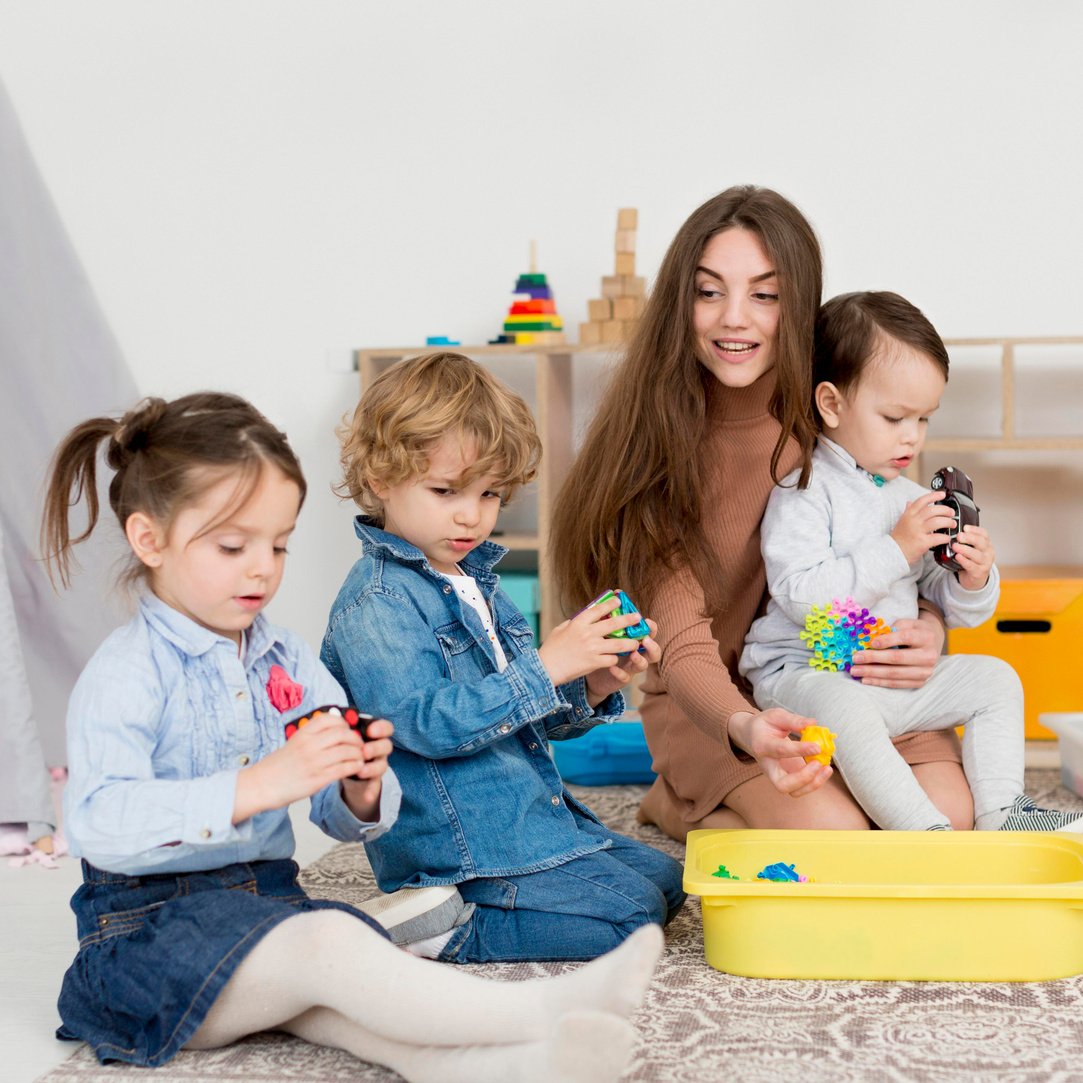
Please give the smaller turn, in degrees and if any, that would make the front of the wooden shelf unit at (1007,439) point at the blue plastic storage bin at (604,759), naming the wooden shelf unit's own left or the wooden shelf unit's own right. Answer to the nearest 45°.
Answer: approximately 45° to the wooden shelf unit's own right

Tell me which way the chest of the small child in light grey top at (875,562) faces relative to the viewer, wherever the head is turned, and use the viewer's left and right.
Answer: facing the viewer and to the right of the viewer

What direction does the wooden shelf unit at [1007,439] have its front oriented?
toward the camera

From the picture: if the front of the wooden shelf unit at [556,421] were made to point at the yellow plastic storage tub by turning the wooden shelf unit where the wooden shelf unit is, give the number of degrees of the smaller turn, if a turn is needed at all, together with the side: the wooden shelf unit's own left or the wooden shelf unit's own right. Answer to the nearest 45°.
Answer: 0° — it already faces it

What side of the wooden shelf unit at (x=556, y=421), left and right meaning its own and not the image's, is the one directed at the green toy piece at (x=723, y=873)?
front

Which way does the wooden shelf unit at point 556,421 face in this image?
toward the camera

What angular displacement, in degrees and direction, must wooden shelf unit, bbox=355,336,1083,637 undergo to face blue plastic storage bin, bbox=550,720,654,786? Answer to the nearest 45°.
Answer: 0° — it already faces it

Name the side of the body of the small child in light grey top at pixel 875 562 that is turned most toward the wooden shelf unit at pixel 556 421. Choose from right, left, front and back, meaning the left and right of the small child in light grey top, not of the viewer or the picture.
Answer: back

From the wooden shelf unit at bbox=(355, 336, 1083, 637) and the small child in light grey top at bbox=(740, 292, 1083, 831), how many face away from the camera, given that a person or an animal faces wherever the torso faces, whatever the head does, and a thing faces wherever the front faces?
0

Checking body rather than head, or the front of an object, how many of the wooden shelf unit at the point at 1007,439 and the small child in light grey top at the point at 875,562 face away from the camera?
0

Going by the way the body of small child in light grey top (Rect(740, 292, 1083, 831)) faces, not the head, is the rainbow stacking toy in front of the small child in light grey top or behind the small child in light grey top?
behind
